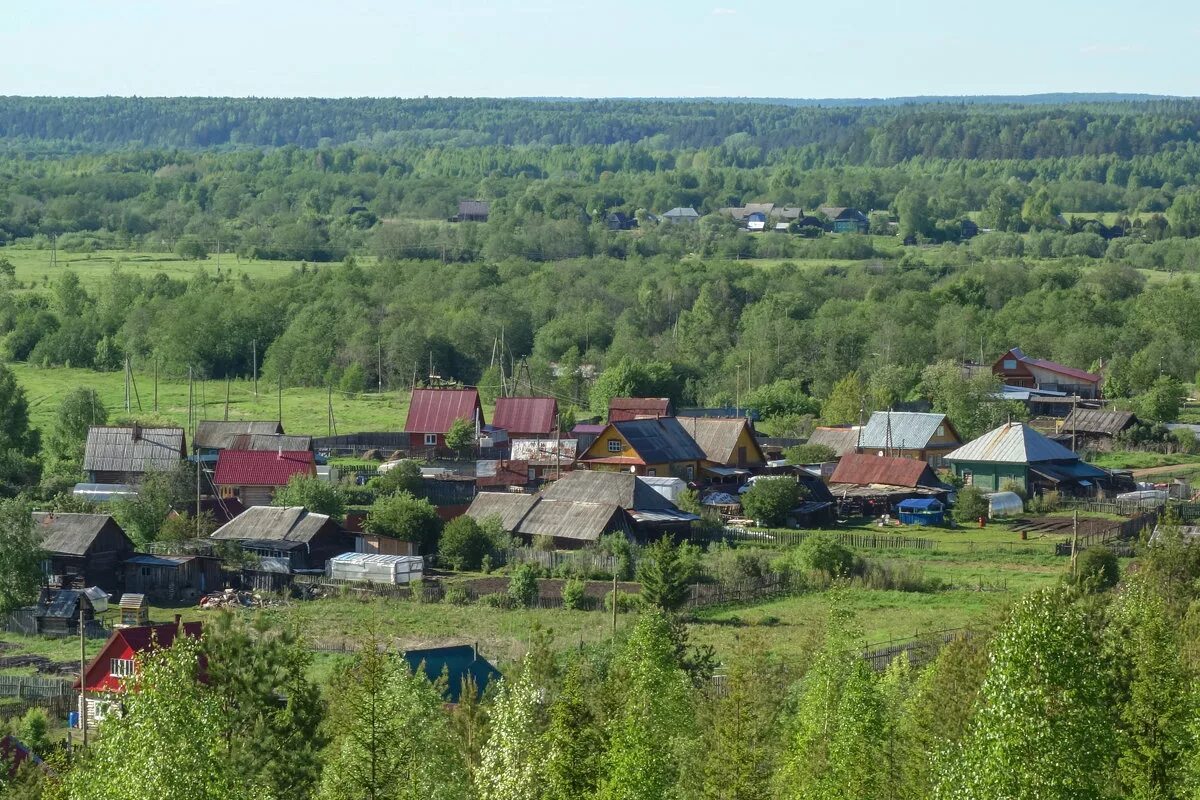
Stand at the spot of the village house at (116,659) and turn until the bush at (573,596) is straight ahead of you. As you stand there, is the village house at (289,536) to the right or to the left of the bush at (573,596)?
left

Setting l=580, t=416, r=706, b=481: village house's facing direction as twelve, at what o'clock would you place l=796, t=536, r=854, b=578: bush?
The bush is roughly at 10 o'clock from the village house.

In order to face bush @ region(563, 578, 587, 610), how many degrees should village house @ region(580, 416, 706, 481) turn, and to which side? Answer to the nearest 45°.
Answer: approximately 45° to its left

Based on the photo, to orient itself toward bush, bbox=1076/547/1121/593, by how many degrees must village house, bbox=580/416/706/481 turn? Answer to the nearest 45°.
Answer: approximately 90° to its left

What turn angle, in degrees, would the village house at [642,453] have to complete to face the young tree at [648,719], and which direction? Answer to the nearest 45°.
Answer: approximately 45° to its left

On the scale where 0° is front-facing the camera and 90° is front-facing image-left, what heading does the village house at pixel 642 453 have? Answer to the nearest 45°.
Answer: approximately 45°

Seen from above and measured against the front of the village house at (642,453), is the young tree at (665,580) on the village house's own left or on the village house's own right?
on the village house's own left

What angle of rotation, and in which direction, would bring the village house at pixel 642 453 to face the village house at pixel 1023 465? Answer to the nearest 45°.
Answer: approximately 135° to its left
